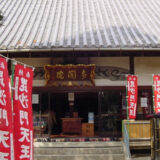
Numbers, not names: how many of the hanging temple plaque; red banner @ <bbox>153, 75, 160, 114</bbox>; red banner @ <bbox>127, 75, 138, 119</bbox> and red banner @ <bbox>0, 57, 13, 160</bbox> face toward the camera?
4

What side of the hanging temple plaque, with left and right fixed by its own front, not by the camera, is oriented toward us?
front

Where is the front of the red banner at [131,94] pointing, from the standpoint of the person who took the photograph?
facing the viewer

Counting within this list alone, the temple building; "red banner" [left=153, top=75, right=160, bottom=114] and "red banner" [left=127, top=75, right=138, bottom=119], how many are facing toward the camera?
3

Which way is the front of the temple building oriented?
toward the camera

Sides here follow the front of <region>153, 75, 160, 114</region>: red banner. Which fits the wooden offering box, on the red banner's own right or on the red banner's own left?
on the red banner's own right

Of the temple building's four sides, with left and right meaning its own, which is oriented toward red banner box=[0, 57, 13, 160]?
front

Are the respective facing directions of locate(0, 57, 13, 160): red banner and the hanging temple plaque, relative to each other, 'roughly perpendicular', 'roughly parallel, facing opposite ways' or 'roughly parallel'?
roughly parallel

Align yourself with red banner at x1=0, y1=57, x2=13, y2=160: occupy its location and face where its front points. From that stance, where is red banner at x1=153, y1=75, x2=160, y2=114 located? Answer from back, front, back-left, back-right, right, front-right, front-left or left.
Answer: back-left

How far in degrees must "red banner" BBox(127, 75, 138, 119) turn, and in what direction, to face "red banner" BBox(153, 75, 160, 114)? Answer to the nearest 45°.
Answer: approximately 90° to its left
